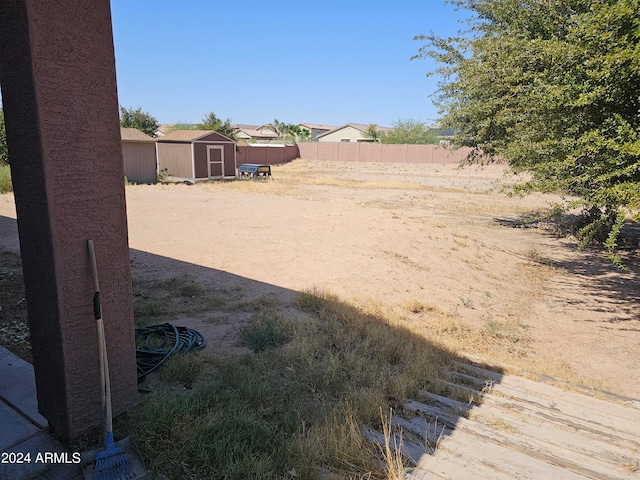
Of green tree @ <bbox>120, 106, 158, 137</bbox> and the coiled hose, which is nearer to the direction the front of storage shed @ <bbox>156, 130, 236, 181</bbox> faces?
the coiled hose

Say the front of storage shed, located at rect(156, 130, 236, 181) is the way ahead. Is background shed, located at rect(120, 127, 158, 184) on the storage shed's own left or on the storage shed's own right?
on the storage shed's own right

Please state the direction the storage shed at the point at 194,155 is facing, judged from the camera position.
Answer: facing the viewer and to the right of the viewer

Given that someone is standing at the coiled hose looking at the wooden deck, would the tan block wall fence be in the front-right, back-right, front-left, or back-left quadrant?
back-left

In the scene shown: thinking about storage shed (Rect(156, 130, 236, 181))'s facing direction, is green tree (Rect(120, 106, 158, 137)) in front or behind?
behind

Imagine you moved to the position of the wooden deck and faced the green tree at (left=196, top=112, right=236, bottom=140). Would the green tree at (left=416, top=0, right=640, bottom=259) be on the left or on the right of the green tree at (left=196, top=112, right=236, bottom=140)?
right

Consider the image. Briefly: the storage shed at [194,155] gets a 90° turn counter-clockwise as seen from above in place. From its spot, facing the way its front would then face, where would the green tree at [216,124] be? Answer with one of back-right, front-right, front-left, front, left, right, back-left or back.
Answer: front-left

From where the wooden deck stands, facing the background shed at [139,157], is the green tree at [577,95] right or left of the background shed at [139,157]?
right

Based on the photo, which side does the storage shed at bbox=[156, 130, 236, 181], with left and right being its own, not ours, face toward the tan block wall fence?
left

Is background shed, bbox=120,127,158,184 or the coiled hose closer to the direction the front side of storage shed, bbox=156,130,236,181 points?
the coiled hose

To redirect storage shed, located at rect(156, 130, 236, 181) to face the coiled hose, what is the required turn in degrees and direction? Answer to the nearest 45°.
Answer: approximately 45° to its right

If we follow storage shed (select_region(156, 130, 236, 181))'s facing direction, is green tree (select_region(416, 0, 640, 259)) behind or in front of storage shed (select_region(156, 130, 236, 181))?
in front

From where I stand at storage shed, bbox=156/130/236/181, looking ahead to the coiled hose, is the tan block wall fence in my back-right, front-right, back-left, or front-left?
back-left
